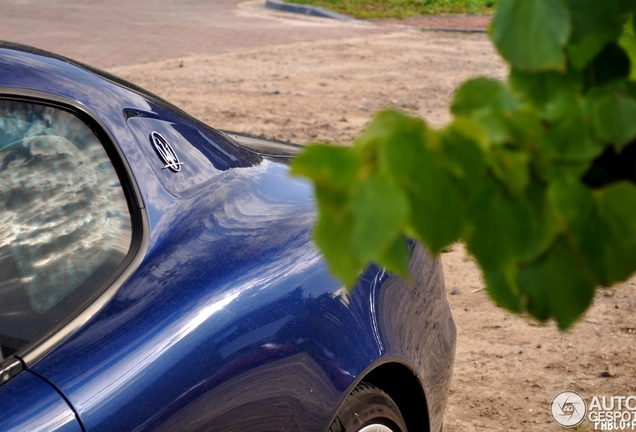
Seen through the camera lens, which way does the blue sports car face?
facing the viewer and to the left of the viewer
